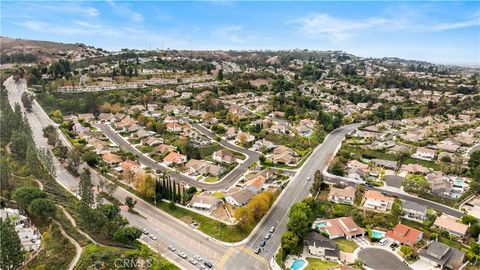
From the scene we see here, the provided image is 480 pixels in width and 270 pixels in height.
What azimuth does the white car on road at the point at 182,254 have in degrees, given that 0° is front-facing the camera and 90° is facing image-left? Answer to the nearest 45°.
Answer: approximately 315°

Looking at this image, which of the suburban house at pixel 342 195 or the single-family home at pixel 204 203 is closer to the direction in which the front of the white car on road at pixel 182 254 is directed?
the suburban house

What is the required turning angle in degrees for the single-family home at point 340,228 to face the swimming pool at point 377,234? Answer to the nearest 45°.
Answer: approximately 45° to its left

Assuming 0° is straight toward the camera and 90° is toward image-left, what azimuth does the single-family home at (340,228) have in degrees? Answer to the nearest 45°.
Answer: approximately 315°

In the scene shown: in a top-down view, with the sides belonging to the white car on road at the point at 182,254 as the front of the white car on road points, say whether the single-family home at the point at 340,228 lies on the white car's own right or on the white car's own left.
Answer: on the white car's own left

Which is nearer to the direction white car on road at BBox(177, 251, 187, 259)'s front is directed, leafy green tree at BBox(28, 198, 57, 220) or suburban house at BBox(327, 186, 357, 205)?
the suburban house

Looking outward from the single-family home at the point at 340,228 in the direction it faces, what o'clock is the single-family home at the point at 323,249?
the single-family home at the point at 323,249 is roughly at 2 o'clock from the single-family home at the point at 340,228.

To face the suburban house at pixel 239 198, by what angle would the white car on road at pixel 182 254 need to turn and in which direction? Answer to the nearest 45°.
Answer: approximately 90° to its left

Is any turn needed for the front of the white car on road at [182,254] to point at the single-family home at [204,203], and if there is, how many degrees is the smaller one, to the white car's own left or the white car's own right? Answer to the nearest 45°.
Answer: approximately 135° to the white car's own left

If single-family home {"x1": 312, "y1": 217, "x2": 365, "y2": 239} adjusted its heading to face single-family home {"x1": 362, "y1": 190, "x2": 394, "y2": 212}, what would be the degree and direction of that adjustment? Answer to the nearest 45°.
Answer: approximately 90° to its left
